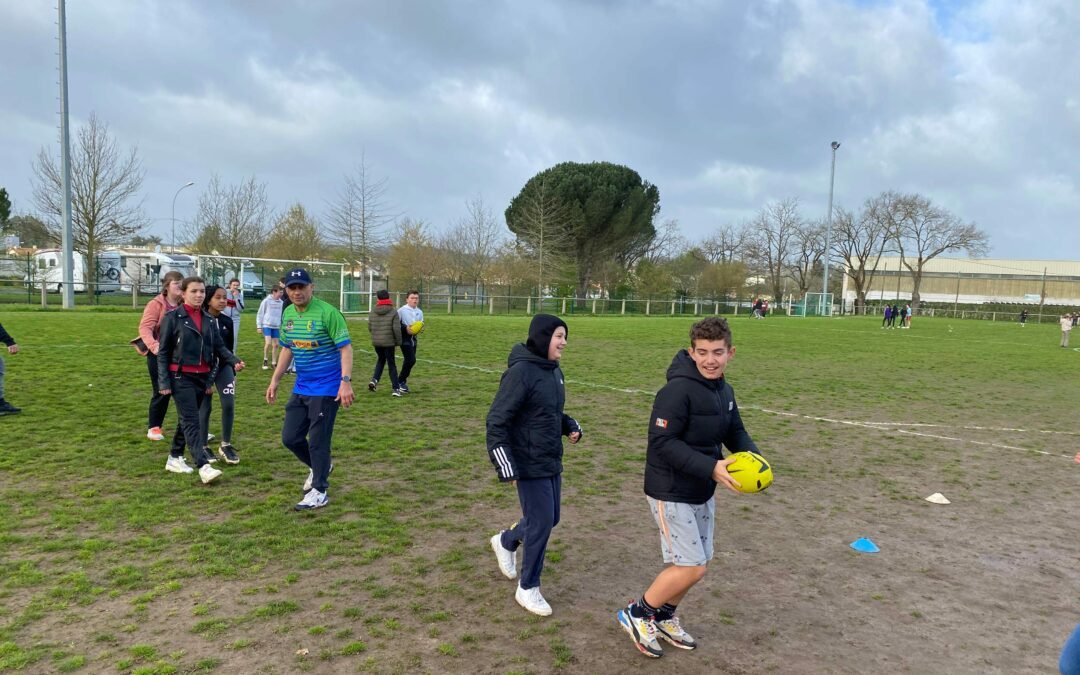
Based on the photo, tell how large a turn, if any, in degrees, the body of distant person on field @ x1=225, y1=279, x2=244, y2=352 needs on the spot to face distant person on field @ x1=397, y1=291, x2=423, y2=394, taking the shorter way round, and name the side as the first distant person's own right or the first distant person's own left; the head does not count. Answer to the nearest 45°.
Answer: approximately 45° to the first distant person's own left

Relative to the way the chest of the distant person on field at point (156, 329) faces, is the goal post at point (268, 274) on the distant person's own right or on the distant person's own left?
on the distant person's own left

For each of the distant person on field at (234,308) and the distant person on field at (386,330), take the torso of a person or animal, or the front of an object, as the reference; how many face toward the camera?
1

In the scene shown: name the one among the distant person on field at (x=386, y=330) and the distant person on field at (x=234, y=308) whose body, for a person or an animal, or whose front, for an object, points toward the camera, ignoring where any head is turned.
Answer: the distant person on field at (x=234, y=308)

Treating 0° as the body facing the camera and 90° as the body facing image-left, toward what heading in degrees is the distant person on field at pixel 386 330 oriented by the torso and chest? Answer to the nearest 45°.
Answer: approximately 180°

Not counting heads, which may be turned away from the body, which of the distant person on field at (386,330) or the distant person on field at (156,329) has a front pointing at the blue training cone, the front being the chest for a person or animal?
the distant person on field at (156,329)

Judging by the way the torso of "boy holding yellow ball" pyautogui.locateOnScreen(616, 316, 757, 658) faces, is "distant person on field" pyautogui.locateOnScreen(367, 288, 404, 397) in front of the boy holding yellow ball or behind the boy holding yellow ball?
behind

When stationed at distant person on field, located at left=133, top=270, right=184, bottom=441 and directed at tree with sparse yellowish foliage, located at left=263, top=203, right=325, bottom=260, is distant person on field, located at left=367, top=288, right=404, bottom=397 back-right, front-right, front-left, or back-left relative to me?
front-right

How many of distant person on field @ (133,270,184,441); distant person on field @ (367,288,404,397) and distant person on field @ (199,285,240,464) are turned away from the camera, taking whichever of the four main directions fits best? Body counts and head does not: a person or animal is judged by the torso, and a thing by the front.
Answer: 1

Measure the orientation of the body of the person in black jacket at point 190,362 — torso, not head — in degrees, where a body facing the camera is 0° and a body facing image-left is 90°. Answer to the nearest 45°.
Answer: approximately 315°

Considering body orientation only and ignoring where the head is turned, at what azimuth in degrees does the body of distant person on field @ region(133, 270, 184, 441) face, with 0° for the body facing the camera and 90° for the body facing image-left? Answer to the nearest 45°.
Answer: approximately 315°

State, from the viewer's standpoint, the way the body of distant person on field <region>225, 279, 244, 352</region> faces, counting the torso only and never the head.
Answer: toward the camera

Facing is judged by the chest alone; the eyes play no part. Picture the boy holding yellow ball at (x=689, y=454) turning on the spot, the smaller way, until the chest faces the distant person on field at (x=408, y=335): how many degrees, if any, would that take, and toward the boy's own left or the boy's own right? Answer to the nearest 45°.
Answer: approximately 180°

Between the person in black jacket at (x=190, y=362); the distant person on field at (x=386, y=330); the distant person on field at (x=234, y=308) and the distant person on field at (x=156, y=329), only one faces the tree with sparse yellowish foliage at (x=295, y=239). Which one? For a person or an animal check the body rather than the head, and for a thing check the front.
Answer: the distant person on field at (x=386, y=330)

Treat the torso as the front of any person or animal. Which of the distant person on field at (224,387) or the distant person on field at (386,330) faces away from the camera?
the distant person on field at (386,330)

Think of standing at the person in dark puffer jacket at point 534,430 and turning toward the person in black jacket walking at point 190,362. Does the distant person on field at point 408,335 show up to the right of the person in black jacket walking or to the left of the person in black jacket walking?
right

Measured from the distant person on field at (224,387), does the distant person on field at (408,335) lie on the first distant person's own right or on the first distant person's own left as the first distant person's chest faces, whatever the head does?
on the first distant person's own left

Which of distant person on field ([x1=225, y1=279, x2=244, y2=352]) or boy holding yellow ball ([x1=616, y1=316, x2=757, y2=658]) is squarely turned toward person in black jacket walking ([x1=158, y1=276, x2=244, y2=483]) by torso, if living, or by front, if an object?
the distant person on field
